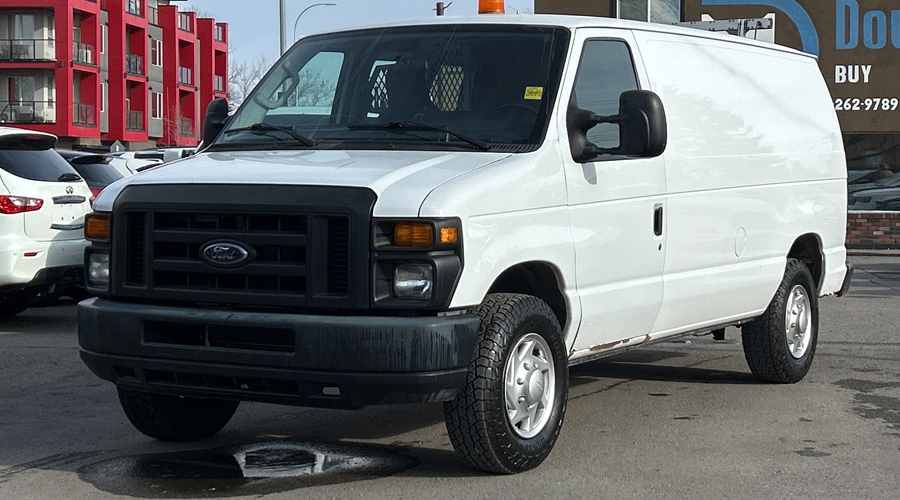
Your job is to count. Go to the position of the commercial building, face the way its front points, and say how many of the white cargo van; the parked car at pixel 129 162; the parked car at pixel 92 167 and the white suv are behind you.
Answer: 0

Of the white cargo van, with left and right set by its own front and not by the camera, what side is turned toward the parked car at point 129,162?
right

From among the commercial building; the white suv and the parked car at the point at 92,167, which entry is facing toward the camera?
the commercial building

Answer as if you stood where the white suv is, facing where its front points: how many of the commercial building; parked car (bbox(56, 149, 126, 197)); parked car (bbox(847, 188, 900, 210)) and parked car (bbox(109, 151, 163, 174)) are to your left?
0

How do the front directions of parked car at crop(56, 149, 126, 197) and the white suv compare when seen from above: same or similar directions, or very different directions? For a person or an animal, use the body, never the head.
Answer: same or similar directions

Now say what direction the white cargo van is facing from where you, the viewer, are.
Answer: facing the viewer and to the left of the viewer

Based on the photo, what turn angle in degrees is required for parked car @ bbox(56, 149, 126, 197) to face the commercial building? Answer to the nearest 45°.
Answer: approximately 90° to its right

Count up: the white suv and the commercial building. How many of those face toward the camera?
1

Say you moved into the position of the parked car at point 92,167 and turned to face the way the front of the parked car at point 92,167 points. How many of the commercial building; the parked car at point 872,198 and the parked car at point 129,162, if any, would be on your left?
0

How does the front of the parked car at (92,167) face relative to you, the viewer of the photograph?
facing away from the viewer and to the left of the viewer

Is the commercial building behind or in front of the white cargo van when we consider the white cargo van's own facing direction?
behind

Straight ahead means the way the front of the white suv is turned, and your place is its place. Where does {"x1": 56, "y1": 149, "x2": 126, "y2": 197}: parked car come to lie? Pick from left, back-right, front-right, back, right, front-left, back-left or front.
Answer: front-right

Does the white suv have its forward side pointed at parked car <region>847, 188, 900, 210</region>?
no

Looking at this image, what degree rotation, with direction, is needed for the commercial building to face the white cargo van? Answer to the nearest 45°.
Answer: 0° — it already faces it

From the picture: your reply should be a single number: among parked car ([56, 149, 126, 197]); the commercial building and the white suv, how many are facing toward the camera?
1

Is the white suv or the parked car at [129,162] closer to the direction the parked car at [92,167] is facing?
the parked car

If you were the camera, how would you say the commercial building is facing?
facing the viewer

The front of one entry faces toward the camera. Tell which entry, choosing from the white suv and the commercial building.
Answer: the commercial building

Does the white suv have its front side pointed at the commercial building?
no

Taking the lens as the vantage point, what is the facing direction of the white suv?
facing away from the viewer and to the left of the viewer
